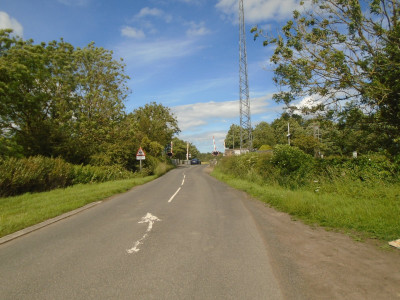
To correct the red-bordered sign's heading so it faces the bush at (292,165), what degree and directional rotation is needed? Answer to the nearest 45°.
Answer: approximately 45° to its left

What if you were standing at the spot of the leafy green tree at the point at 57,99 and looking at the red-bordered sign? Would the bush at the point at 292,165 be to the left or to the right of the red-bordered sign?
right

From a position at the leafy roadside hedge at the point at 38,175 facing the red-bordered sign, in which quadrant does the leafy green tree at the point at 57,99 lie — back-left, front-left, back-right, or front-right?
front-left

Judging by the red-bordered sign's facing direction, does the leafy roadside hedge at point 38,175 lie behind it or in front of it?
in front

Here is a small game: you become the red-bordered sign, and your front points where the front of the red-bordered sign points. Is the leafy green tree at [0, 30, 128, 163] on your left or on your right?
on your right

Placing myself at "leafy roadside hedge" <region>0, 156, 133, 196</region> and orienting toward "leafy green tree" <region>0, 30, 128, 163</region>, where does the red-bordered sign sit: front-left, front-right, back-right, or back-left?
front-right

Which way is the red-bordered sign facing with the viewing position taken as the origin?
facing the viewer
